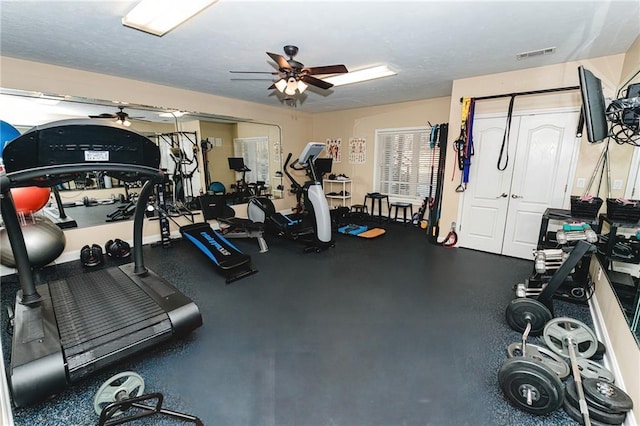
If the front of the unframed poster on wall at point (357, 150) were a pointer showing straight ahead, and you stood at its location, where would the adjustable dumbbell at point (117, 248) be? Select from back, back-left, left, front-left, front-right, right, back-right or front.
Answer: front-right

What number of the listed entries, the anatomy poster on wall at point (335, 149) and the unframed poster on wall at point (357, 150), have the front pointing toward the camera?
2

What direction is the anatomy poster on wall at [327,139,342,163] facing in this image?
toward the camera

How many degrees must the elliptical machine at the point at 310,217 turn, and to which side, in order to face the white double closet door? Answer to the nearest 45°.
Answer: approximately 45° to its left

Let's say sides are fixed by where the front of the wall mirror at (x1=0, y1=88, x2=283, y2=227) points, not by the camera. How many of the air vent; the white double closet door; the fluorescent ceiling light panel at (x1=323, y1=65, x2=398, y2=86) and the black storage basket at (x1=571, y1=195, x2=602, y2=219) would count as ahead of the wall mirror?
4

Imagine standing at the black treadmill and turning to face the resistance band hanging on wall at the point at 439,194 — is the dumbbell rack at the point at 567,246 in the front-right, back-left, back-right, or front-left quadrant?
front-right

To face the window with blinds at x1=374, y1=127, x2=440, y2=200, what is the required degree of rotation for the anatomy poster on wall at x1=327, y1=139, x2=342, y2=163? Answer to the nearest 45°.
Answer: approximately 45° to its left

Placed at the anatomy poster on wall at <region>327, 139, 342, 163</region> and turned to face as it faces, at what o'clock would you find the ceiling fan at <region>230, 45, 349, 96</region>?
The ceiling fan is roughly at 12 o'clock from the anatomy poster on wall.

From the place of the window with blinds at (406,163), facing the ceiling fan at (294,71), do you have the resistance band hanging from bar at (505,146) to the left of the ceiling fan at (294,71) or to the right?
left

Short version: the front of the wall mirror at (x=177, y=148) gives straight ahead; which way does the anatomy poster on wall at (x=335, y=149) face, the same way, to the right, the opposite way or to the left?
to the right

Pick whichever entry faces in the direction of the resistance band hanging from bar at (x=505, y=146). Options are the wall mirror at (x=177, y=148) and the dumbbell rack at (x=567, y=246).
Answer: the wall mirror

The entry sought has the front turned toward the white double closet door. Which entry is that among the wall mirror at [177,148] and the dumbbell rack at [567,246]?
the wall mirror

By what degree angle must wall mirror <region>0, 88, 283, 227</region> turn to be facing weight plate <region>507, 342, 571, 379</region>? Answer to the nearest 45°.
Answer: approximately 45° to its right

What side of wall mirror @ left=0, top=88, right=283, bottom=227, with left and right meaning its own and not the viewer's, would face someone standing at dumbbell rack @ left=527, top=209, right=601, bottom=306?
front

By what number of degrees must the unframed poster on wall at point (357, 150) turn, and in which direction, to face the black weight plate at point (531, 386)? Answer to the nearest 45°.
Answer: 0° — it already faces it

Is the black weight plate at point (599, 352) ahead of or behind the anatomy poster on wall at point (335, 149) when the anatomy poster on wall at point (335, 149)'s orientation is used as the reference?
ahead

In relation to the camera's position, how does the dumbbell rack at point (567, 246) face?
facing the viewer and to the left of the viewer

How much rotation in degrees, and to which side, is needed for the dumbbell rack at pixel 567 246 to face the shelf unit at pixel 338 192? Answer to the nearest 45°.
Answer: approximately 45° to its right

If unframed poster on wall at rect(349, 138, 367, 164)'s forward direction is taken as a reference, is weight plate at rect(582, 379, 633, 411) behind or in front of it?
in front

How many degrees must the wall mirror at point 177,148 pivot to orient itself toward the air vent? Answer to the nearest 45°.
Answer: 0° — it already faces it

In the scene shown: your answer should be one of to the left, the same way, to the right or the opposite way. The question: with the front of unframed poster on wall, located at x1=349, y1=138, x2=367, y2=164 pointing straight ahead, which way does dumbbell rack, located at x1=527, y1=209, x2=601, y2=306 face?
to the right

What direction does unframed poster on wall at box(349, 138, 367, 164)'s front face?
toward the camera

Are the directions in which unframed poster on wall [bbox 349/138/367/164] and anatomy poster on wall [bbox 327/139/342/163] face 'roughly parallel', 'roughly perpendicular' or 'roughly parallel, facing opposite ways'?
roughly parallel
